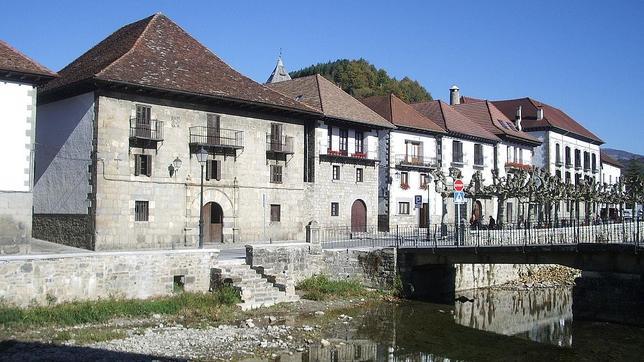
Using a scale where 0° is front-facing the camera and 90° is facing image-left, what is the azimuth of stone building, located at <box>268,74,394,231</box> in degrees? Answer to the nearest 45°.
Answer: approximately 315°

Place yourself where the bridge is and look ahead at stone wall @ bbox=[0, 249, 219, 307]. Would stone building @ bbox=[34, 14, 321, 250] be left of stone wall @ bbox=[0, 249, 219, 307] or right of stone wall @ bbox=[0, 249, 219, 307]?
right

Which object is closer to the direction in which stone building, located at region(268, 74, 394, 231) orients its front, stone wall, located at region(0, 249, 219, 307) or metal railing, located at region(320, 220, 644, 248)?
the metal railing

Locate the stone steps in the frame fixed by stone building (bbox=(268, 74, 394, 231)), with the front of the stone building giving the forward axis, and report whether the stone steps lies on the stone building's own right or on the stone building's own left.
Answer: on the stone building's own right

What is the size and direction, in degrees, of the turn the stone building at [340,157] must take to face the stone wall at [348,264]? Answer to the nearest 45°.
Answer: approximately 45° to its right

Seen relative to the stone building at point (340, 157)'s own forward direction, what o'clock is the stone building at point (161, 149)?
the stone building at point (161, 149) is roughly at 3 o'clock from the stone building at point (340, 157).

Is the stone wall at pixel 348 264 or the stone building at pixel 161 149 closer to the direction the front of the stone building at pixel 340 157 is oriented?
the stone wall

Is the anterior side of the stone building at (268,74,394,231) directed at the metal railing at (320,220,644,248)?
yes

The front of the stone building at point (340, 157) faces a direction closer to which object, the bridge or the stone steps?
the bridge

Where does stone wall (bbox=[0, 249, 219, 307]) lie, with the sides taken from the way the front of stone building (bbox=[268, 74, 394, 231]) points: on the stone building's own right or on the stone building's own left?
on the stone building's own right
